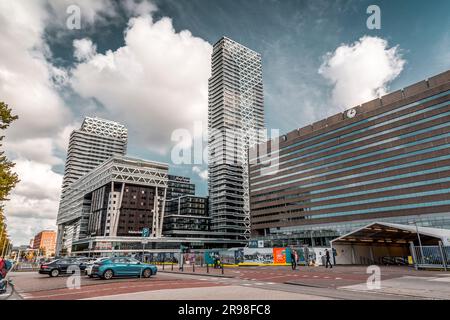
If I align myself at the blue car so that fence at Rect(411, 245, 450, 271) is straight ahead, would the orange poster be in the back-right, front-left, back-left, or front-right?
front-left

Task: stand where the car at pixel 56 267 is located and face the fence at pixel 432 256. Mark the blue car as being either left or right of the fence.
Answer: right

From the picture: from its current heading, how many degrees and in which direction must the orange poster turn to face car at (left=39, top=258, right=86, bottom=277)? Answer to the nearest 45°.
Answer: approximately 45° to its right

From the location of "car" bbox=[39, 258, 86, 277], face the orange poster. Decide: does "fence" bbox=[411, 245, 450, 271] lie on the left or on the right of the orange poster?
right

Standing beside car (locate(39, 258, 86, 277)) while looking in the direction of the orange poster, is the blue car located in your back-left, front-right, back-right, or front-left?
front-right

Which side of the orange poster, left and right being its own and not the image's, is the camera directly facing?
front

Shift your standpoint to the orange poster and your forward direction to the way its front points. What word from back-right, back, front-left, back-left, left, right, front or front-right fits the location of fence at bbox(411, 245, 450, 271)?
front-left

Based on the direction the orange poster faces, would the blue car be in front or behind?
in front

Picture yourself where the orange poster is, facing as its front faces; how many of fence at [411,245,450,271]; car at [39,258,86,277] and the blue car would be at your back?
0
